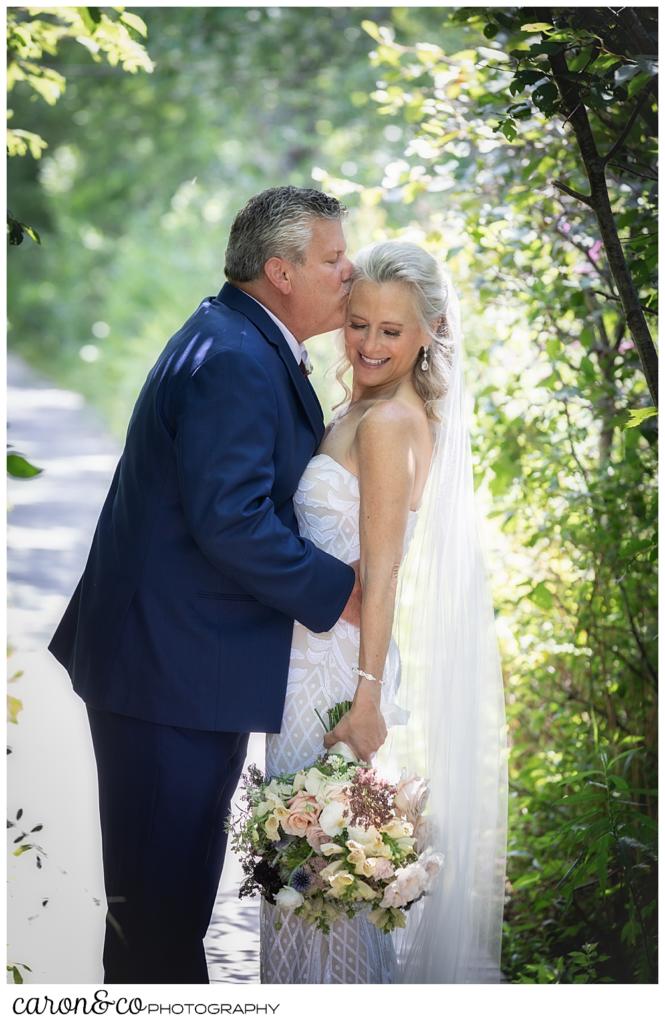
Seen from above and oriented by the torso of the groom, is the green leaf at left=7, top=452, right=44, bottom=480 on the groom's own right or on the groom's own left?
on the groom's own right

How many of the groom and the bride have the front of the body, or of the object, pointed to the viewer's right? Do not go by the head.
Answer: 1

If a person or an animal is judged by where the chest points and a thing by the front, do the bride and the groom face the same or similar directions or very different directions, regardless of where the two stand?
very different directions

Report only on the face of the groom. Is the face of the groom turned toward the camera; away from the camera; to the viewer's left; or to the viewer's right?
to the viewer's right

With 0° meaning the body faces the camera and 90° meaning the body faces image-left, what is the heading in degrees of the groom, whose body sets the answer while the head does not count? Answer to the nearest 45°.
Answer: approximately 270°

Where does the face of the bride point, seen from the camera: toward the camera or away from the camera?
toward the camera

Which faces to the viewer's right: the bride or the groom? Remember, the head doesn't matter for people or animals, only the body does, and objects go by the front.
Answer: the groom
